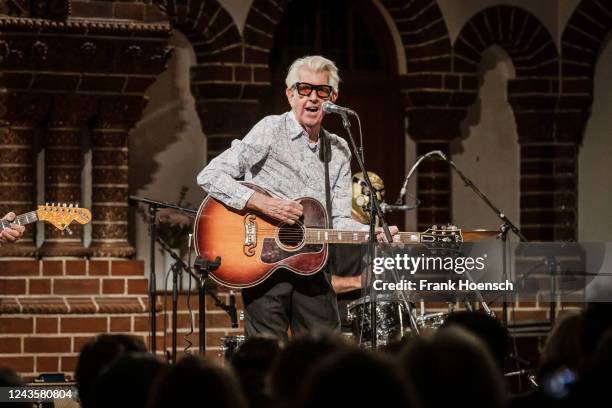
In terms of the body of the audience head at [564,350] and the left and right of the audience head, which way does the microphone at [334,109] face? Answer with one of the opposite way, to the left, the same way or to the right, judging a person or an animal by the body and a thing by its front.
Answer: to the left

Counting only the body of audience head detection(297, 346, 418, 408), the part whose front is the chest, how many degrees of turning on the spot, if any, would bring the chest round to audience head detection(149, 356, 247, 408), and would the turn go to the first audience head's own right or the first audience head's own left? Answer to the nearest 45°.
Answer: approximately 45° to the first audience head's own left

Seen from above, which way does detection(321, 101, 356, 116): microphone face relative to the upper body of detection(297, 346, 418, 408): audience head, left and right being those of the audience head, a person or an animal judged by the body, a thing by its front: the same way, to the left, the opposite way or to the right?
to the left

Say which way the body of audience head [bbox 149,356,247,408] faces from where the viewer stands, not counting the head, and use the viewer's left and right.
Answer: facing away from the viewer

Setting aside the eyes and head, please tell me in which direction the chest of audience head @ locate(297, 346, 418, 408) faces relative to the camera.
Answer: away from the camera

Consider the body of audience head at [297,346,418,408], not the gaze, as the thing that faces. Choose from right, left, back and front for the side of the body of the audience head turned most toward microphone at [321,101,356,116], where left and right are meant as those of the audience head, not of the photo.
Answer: front

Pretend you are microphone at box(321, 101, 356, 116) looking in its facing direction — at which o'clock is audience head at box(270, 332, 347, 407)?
The audience head is roughly at 9 o'clock from the microphone.

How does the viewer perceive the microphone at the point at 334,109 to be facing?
facing to the left of the viewer

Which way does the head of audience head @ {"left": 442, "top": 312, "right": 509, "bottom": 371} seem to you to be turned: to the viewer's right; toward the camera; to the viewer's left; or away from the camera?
away from the camera

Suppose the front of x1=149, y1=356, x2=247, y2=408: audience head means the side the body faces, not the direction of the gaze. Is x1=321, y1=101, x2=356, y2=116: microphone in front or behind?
in front

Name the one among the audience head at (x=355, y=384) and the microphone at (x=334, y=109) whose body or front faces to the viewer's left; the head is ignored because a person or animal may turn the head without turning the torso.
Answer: the microphone

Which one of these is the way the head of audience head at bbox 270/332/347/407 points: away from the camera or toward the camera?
away from the camera

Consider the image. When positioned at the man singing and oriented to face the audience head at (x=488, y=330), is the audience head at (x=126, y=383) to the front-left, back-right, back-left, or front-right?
front-right

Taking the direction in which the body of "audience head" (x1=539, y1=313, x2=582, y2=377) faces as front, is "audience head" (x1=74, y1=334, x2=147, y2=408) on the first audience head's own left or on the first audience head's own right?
on the first audience head's own left

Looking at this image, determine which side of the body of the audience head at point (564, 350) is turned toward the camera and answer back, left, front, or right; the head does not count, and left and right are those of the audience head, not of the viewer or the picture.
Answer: back

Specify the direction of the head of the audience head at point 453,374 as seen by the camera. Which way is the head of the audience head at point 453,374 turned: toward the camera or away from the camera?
away from the camera
